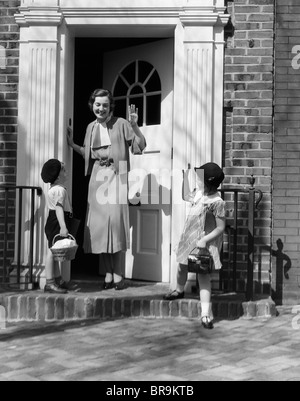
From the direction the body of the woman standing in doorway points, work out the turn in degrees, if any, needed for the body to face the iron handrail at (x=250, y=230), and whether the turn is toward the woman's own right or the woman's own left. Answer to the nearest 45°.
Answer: approximately 90° to the woman's own left

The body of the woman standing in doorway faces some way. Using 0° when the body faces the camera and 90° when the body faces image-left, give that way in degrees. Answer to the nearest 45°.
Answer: approximately 0°

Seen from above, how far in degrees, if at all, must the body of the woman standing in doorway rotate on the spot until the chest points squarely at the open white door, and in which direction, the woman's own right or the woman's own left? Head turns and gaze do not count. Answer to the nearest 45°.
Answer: approximately 135° to the woman's own left
